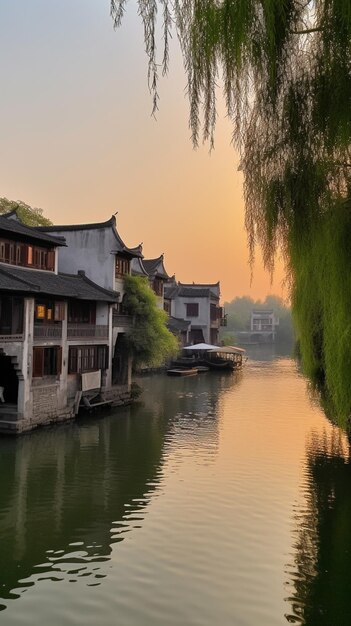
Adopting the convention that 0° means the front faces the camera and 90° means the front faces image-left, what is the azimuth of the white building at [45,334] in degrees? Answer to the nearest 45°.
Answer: approximately 315°
